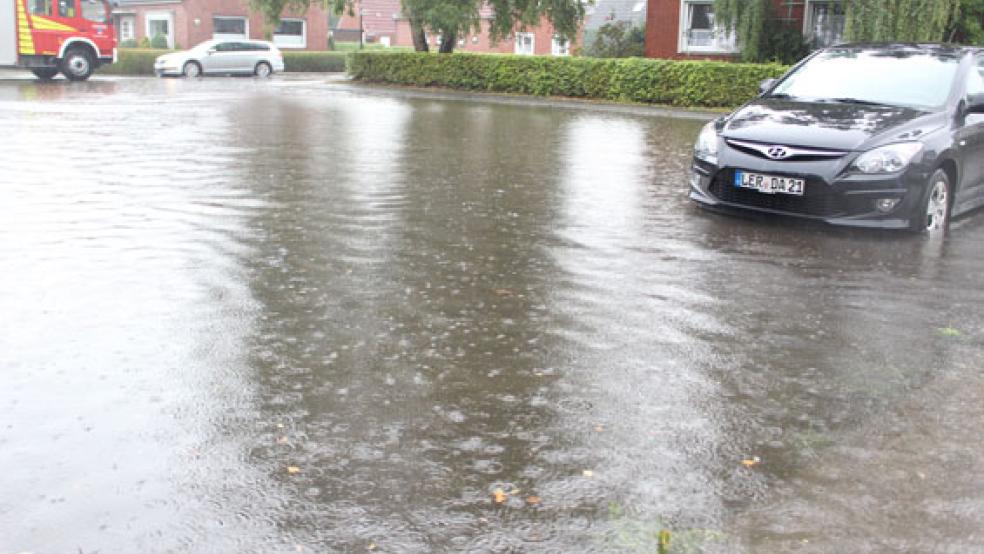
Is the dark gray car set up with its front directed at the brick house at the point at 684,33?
no

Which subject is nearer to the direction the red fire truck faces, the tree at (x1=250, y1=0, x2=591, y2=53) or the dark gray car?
the tree

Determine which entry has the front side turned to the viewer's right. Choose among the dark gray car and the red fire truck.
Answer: the red fire truck

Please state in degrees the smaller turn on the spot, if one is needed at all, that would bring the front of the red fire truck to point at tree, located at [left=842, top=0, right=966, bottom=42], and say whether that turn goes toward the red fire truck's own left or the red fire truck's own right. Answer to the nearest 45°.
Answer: approximately 45° to the red fire truck's own right

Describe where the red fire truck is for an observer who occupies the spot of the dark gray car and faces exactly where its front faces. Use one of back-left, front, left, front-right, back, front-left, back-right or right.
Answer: right

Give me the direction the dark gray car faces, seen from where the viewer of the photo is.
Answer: facing the viewer and to the left of the viewer

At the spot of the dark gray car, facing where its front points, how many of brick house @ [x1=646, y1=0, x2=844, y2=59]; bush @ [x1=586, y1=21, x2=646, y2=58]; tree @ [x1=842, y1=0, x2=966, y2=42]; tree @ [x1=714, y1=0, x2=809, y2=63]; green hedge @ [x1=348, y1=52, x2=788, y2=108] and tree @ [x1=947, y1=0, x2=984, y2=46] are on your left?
0

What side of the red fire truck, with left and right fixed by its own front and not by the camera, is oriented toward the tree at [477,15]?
front

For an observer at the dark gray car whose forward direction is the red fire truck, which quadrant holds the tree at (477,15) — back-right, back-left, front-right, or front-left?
front-right

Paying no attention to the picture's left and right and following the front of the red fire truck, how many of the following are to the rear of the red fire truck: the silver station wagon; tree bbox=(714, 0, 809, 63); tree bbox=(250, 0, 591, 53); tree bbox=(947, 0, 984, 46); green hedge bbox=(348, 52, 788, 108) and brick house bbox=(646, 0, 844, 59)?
0

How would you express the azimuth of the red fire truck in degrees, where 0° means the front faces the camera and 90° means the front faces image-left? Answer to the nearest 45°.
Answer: approximately 270°

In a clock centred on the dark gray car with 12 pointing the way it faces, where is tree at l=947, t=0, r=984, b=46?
The tree is roughly at 5 o'clock from the dark gray car.

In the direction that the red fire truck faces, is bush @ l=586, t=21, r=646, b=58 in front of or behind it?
in front

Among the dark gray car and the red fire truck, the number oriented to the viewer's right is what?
1

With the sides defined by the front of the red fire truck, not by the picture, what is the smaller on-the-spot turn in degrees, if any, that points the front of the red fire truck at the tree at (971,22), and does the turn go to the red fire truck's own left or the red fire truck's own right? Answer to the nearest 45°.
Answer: approximately 45° to the red fire truck's own right

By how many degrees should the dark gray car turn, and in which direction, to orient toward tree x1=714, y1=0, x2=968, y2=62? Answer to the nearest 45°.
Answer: approximately 135° to its right

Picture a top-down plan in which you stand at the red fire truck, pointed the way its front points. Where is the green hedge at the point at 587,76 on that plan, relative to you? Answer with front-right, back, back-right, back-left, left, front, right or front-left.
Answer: front-right

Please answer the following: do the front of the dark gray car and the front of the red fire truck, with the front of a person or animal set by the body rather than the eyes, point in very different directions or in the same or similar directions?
very different directions

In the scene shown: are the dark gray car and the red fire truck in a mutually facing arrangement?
no

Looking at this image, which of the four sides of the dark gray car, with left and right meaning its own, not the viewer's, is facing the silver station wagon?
right

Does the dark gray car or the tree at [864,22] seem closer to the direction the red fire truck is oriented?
the tree
